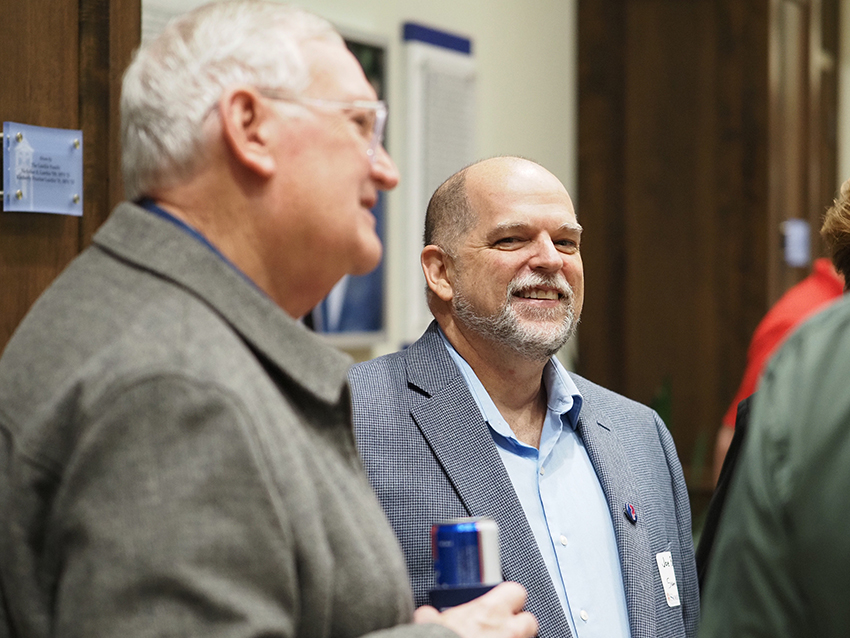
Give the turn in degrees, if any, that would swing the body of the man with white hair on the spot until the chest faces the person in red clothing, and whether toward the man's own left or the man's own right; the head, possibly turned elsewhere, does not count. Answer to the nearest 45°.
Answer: approximately 45° to the man's own left

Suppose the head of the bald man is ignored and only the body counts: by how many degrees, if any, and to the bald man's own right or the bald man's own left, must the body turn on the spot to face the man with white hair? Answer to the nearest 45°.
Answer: approximately 45° to the bald man's own right

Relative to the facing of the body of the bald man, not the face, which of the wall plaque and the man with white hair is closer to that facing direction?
the man with white hair

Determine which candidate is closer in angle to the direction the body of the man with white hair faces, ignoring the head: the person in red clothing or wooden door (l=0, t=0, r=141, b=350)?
the person in red clothing

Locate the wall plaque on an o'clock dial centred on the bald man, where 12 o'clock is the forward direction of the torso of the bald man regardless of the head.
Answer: The wall plaque is roughly at 4 o'clock from the bald man.

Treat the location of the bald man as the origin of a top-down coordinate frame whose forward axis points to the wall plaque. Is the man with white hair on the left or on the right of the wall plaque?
left

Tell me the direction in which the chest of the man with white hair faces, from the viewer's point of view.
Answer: to the viewer's right

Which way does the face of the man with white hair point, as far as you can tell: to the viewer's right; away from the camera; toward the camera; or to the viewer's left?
to the viewer's right

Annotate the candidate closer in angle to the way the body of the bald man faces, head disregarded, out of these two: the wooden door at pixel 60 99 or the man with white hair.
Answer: the man with white hair

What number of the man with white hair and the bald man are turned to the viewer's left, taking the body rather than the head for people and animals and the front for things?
0

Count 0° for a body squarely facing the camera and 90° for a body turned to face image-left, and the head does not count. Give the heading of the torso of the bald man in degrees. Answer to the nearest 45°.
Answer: approximately 315°

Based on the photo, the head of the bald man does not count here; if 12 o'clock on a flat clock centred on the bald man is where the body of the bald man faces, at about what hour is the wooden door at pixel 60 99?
The wooden door is roughly at 4 o'clock from the bald man.

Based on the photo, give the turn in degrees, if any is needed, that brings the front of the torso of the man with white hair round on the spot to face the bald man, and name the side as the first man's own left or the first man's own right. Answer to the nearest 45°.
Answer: approximately 45° to the first man's own left
